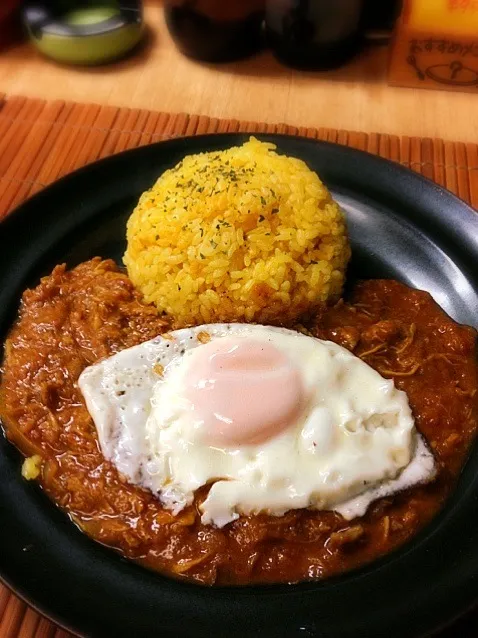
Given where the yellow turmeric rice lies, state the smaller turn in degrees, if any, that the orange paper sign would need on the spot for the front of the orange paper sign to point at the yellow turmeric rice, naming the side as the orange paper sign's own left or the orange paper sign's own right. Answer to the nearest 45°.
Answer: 0° — it already faces it

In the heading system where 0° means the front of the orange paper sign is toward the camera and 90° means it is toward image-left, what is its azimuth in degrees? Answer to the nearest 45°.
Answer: approximately 0°

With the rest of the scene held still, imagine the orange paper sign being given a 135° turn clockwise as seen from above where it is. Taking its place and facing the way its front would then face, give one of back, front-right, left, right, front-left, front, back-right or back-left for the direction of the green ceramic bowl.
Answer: front-left
